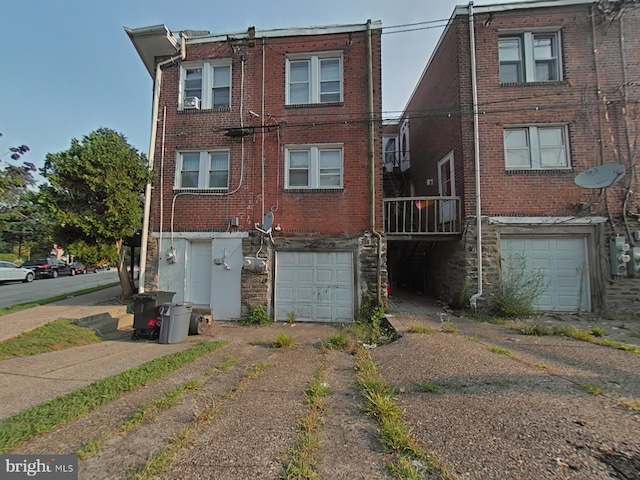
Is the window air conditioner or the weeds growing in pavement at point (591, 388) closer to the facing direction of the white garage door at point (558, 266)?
the weeds growing in pavement

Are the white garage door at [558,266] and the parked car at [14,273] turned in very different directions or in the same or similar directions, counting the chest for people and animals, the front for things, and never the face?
very different directions

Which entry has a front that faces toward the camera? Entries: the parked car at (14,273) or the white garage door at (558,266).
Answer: the white garage door

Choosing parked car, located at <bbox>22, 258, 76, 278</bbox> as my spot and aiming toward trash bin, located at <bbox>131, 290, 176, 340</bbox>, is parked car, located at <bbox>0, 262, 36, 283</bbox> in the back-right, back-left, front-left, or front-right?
front-right

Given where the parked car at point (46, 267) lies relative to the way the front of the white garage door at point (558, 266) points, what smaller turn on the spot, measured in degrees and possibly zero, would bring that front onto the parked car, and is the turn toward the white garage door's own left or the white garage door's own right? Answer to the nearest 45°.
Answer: approximately 90° to the white garage door's own right

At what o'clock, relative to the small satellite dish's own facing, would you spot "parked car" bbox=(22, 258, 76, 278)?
The parked car is roughly at 3 o'clock from the small satellite dish.

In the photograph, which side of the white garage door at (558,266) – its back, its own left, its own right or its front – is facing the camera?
front

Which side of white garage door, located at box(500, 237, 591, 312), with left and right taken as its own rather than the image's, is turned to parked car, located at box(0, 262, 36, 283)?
right

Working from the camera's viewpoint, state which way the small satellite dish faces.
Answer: facing the viewer and to the left of the viewer
